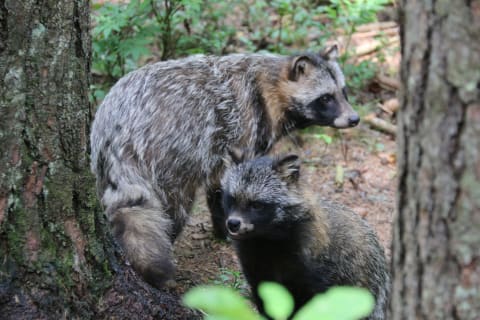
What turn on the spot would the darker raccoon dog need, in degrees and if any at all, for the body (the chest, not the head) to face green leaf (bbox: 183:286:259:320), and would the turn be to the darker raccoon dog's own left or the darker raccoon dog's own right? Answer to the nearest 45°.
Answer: approximately 45° to the darker raccoon dog's own left

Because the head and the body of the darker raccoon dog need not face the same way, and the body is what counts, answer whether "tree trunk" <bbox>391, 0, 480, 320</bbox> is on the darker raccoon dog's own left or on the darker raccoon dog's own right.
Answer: on the darker raccoon dog's own left

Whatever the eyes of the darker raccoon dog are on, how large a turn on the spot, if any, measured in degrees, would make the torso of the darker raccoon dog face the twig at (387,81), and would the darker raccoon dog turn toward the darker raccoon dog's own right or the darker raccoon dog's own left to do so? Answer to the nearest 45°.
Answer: approximately 135° to the darker raccoon dog's own right

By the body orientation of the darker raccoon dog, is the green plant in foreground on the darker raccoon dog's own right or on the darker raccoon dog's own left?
on the darker raccoon dog's own left

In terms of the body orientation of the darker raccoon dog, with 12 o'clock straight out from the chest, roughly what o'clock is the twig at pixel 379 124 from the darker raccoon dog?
The twig is roughly at 5 o'clock from the darker raccoon dog.

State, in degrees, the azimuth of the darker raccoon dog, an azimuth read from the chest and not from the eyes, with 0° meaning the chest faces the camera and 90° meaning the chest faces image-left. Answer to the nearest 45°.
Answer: approximately 45°

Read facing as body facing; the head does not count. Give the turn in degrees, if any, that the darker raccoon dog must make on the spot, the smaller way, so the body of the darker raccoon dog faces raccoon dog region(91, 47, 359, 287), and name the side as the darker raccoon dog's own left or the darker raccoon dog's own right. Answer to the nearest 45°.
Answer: approximately 90° to the darker raccoon dog's own right
